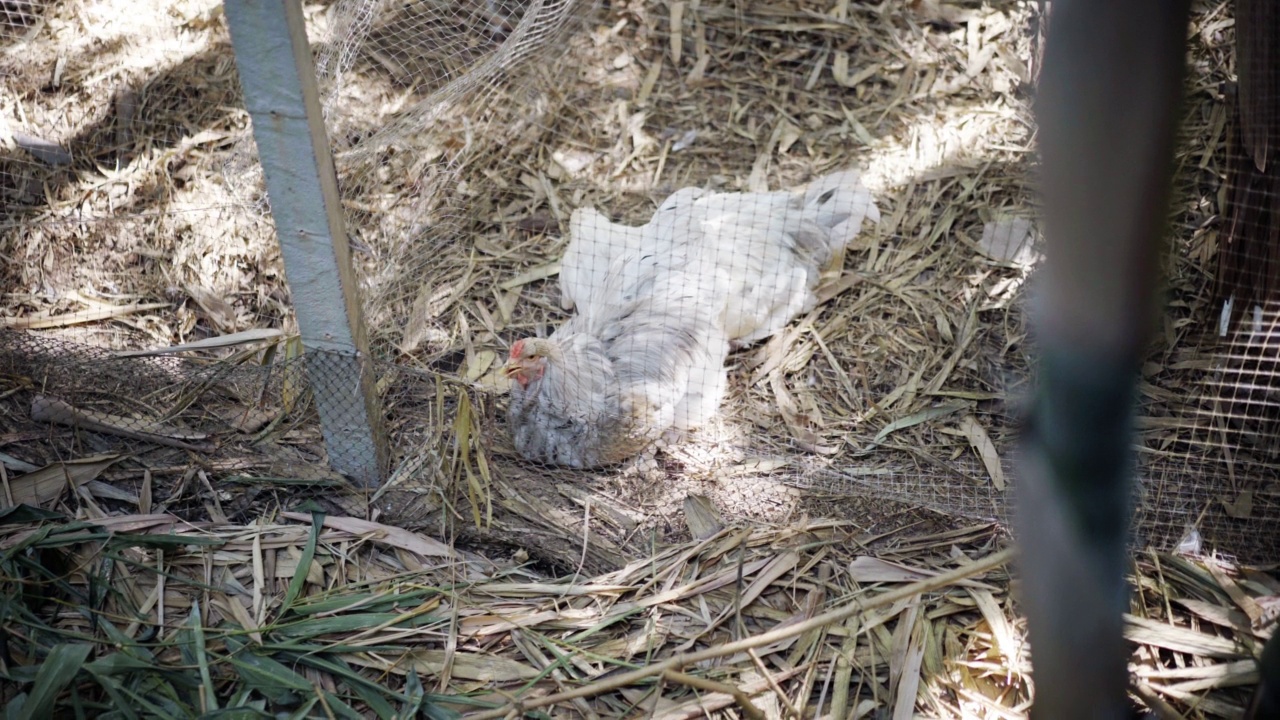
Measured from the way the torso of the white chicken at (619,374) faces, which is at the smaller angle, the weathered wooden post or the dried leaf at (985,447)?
the weathered wooden post

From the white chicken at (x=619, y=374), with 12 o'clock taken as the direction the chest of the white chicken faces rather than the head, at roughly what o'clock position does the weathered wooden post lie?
The weathered wooden post is roughly at 12 o'clock from the white chicken.

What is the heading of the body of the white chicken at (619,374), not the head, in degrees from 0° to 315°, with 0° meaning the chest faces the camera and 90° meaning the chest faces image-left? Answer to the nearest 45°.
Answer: approximately 45°

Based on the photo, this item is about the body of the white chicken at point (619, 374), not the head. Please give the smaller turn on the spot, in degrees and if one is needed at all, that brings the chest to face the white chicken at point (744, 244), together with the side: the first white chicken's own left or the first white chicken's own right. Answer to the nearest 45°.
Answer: approximately 180°

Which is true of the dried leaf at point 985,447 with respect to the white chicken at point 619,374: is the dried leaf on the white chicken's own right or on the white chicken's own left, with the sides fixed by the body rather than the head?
on the white chicken's own left
